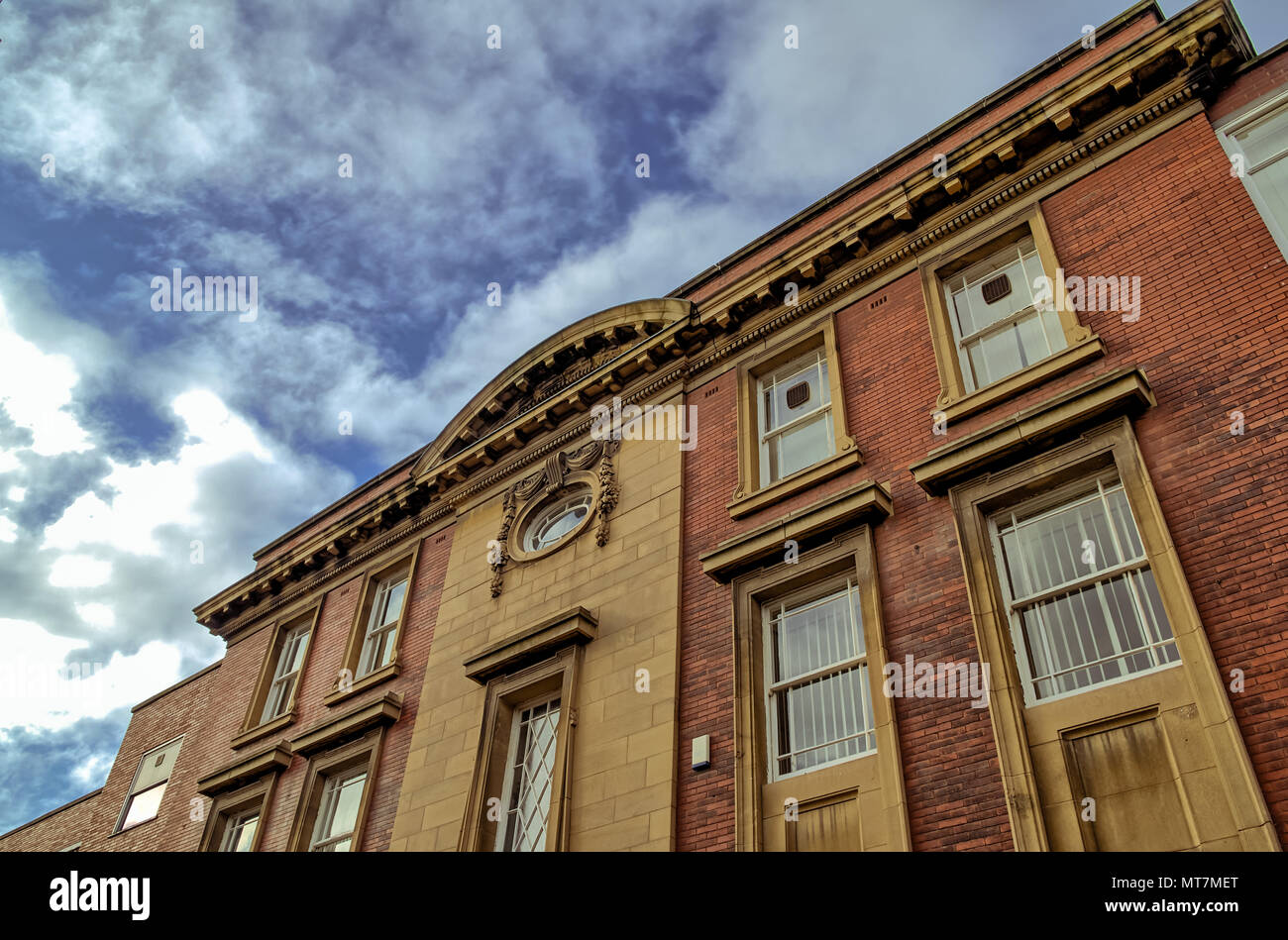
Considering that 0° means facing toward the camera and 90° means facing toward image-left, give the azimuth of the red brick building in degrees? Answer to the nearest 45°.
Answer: approximately 45°
